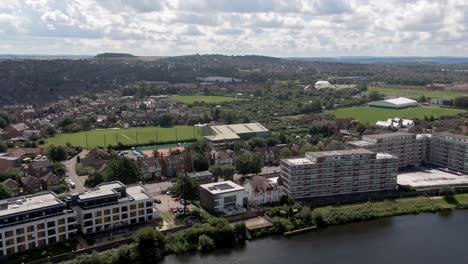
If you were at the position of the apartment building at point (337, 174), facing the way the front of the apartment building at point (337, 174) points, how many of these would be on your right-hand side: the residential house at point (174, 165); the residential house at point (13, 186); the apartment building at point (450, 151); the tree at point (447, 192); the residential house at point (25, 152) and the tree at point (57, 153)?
4

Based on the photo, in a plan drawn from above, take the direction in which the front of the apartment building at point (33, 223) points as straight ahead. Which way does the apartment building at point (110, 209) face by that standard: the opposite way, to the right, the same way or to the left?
the same way

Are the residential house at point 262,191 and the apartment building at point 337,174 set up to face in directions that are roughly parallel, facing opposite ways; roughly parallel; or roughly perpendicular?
roughly parallel

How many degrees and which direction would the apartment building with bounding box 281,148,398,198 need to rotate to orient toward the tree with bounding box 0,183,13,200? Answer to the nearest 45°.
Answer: approximately 90° to its right

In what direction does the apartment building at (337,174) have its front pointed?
toward the camera

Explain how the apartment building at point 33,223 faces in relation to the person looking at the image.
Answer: facing the viewer and to the right of the viewer

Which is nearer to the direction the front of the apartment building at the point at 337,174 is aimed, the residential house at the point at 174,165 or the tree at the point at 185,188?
the tree

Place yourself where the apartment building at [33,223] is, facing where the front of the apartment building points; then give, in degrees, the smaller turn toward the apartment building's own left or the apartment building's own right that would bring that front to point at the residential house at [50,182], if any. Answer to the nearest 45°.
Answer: approximately 135° to the apartment building's own left

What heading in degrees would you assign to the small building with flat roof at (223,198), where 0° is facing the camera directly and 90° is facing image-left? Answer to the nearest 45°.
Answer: approximately 315°

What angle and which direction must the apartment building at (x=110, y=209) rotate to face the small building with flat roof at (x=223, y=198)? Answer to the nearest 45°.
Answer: approximately 45° to its left

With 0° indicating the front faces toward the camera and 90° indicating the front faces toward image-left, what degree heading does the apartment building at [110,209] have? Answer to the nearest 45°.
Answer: approximately 315°

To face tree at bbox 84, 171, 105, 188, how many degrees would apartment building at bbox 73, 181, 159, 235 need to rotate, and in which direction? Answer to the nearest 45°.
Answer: approximately 135° to its left

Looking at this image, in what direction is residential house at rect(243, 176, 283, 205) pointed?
toward the camera

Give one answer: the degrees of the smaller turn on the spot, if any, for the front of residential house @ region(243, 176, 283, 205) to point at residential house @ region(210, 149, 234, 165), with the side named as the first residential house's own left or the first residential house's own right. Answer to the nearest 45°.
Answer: approximately 180°

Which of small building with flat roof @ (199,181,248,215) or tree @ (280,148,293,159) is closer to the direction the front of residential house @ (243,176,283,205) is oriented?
the small building with flat roof

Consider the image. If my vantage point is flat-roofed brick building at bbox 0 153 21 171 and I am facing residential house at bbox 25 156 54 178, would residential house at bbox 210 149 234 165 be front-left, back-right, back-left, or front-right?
front-left

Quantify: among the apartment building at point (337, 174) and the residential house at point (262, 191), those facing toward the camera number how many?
2

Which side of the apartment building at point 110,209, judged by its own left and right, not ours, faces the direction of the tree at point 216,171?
left
